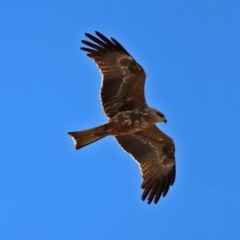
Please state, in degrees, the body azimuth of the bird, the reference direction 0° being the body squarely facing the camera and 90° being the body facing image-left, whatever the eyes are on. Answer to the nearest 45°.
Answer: approximately 270°
